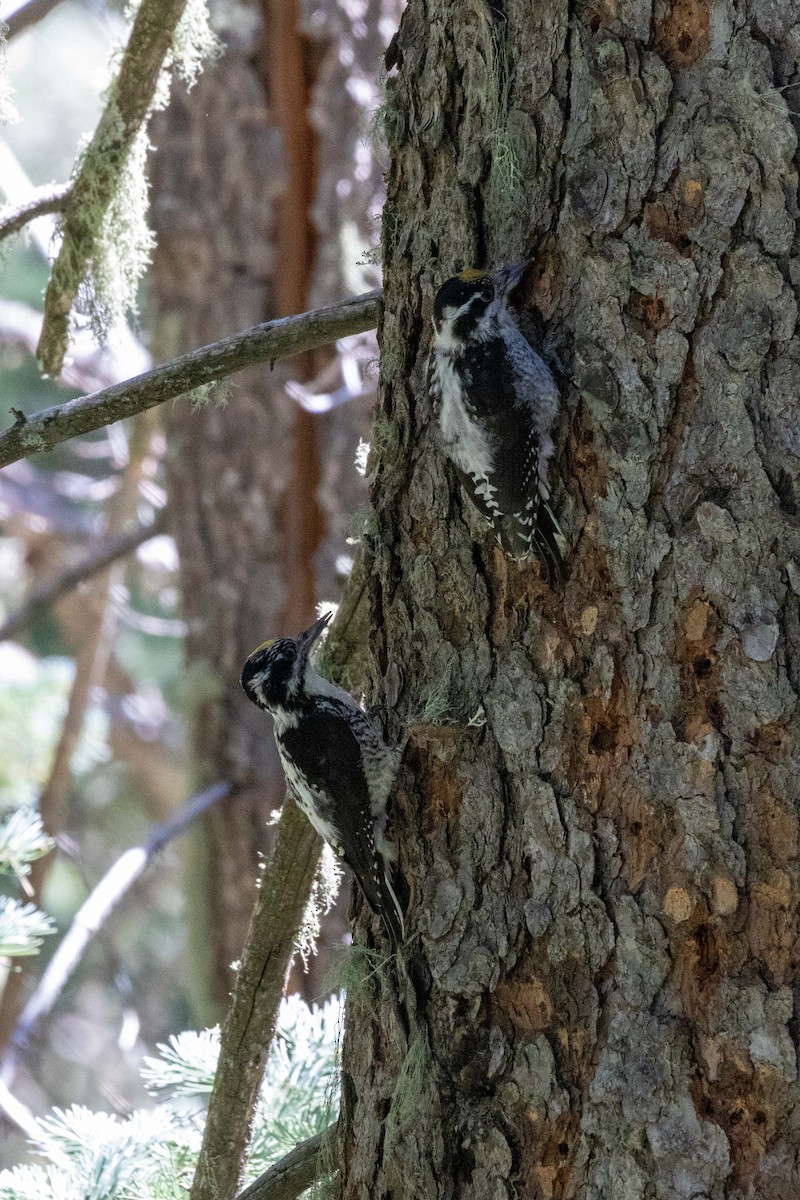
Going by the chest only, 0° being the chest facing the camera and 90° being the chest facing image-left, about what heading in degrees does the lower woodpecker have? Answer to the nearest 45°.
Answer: approximately 270°

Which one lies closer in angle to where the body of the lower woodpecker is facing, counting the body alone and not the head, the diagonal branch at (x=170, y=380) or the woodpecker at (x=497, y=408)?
the woodpecker

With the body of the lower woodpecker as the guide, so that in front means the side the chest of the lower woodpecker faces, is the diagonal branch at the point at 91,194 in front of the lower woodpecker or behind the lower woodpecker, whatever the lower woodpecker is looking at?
behind

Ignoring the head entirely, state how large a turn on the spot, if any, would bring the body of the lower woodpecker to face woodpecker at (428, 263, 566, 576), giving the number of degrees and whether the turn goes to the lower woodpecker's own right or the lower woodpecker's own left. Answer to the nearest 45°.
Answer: approximately 90° to the lower woodpecker's own right

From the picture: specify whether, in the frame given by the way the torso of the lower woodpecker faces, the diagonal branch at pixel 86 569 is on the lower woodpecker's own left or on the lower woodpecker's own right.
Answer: on the lower woodpecker's own left
